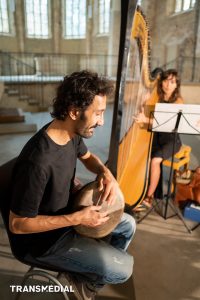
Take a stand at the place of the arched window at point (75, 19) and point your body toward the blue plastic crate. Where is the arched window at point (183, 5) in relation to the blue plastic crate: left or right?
left

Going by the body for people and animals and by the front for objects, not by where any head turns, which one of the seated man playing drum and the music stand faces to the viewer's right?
the seated man playing drum

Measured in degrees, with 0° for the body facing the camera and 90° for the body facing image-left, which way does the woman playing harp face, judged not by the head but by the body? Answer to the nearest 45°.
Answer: approximately 45°

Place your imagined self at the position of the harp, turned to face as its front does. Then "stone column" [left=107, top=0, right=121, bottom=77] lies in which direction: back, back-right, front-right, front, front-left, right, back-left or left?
back-right

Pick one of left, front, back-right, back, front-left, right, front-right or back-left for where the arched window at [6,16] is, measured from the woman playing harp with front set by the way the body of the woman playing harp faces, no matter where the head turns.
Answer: right

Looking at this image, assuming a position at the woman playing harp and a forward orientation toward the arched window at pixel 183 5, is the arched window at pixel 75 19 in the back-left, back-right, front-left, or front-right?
front-left

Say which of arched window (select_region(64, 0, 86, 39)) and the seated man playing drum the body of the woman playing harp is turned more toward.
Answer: the seated man playing drum

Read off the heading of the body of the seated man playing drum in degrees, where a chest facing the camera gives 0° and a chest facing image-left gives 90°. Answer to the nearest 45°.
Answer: approximately 270°

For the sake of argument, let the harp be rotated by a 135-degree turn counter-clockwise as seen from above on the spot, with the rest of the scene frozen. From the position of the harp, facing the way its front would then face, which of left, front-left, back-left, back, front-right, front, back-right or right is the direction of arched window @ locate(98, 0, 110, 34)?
left

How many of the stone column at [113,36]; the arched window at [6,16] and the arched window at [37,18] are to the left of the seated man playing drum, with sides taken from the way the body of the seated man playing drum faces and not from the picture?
3

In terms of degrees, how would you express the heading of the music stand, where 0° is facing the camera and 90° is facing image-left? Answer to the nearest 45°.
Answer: approximately 180°

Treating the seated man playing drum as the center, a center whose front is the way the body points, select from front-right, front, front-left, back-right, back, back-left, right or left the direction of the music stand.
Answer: front-left

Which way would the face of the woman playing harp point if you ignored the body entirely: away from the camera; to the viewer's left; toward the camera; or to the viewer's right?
toward the camera

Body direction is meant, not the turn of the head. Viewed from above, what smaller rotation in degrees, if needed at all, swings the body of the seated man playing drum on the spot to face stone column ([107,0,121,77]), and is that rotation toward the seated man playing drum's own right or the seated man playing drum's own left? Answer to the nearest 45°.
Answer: approximately 90° to the seated man playing drum's own left

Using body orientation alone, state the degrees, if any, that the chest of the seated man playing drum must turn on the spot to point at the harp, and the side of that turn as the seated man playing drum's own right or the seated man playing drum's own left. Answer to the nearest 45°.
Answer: approximately 45° to the seated man playing drum's own left

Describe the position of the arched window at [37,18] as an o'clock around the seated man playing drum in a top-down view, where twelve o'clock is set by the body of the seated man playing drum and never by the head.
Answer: The arched window is roughly at 9 o'clock from the seated man playing drum.

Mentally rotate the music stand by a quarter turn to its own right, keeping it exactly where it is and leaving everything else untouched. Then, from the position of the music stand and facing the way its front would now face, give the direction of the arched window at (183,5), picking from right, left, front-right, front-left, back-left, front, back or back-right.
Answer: left

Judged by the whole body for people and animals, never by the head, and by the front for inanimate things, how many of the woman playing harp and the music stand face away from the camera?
1

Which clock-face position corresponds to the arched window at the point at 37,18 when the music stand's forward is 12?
The arched window is roughly at 11 o'clock from the music stand.

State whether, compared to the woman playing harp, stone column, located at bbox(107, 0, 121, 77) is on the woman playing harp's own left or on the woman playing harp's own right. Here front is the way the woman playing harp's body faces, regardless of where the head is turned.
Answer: on the woman playing harp's own right

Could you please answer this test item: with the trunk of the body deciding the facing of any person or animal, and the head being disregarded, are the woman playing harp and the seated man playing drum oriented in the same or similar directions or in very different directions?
very different directions

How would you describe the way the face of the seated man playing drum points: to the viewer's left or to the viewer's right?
to the viewer's right
